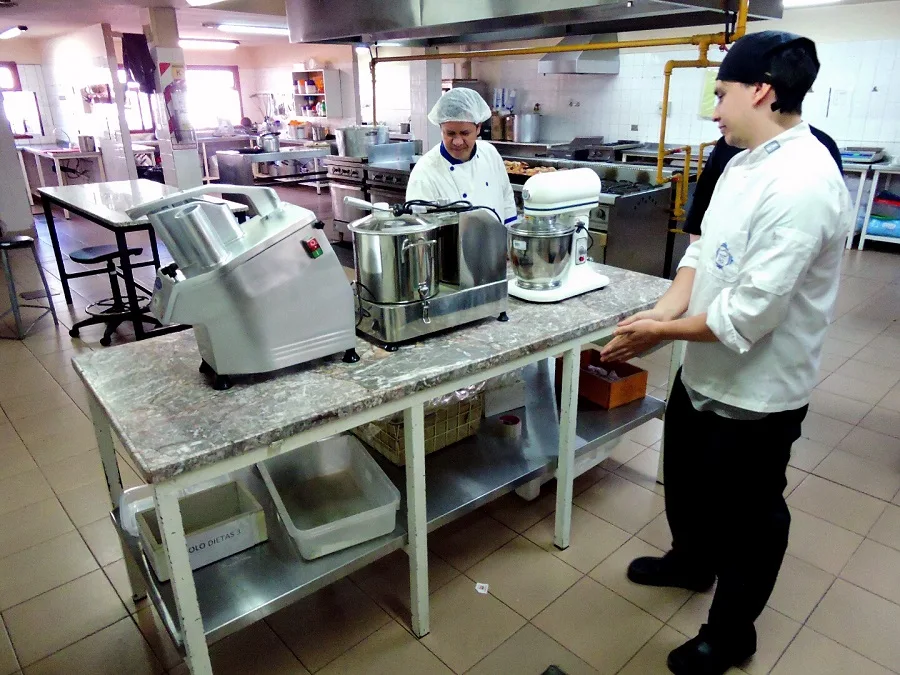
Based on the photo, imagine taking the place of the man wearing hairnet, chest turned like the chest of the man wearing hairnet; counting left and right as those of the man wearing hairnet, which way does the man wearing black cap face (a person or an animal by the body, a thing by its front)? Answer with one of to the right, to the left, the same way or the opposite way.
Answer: to the right

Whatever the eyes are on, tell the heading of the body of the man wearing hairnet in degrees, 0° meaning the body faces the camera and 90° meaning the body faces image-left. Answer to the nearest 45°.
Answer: approximately 0°

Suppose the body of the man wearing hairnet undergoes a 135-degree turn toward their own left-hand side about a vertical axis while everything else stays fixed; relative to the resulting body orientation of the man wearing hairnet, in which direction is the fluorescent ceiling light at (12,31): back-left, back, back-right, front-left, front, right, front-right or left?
left

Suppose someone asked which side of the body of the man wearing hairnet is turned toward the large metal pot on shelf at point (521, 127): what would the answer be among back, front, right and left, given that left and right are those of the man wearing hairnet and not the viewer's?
back

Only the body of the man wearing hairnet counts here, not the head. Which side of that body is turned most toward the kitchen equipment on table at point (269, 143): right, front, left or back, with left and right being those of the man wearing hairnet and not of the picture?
back

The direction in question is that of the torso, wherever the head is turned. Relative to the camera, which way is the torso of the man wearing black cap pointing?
to the viewer's left

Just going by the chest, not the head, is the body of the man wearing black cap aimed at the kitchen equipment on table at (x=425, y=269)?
yes

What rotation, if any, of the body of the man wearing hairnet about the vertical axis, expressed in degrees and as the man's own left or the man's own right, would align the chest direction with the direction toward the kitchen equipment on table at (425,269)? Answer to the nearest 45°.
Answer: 0° — they already face it

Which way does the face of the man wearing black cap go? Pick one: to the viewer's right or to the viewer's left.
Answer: to the viewer's left

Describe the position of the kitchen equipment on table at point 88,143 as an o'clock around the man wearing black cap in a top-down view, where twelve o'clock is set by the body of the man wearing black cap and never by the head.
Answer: The kitchen equipment on table is roughly at 1 o'clock from the man wearing black cap.

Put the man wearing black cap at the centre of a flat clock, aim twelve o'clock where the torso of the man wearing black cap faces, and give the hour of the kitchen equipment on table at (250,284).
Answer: The kitchen equipment on table is roughly at 11 o'clock from the man wearing black cap.

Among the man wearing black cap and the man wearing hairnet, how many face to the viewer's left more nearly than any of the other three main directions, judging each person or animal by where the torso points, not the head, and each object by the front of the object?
1
